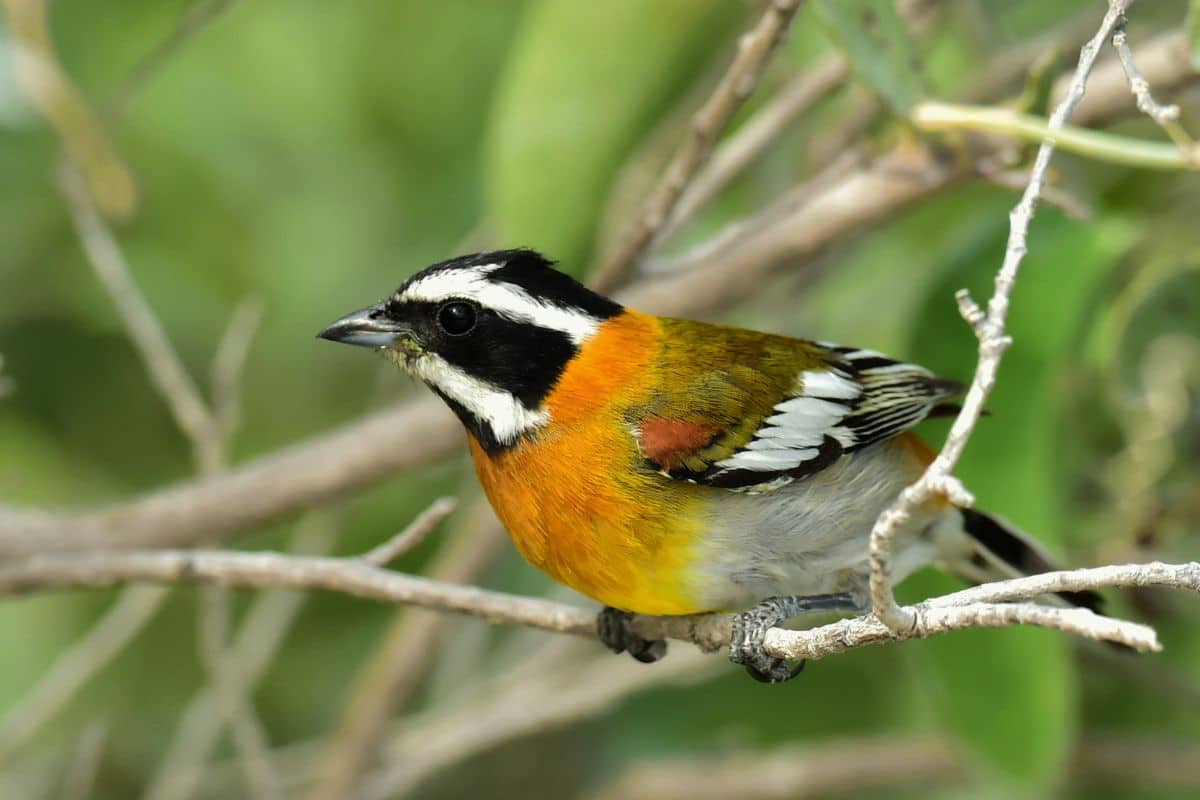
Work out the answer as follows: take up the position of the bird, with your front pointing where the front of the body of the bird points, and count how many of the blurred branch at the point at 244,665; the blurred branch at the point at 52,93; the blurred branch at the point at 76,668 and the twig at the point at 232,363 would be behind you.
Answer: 0

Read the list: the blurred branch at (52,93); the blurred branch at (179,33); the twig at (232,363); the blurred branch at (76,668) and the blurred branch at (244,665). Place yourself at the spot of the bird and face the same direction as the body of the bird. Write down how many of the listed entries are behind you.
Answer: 0

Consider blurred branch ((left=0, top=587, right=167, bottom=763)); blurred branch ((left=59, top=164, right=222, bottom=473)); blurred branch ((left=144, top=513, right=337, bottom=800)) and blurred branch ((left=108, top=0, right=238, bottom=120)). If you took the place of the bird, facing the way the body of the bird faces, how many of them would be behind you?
0

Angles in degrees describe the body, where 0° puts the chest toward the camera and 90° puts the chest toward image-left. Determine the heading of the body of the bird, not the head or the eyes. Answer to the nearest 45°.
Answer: approximately 90°

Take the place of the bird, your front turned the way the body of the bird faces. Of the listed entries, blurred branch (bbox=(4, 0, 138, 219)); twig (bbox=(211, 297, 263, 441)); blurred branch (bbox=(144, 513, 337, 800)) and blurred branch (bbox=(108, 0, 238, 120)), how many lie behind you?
0

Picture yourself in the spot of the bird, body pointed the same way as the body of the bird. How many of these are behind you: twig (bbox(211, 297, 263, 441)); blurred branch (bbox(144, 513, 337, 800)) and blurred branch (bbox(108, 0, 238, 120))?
0

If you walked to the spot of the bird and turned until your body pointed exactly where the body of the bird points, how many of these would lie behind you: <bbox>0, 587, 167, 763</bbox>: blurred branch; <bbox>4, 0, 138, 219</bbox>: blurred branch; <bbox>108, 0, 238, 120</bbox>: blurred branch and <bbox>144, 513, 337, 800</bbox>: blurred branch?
0

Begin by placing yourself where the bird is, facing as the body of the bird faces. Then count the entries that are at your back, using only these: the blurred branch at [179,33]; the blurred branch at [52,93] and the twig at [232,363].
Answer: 0

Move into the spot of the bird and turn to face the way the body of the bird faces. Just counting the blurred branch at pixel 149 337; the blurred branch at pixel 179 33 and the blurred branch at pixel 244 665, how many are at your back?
0
